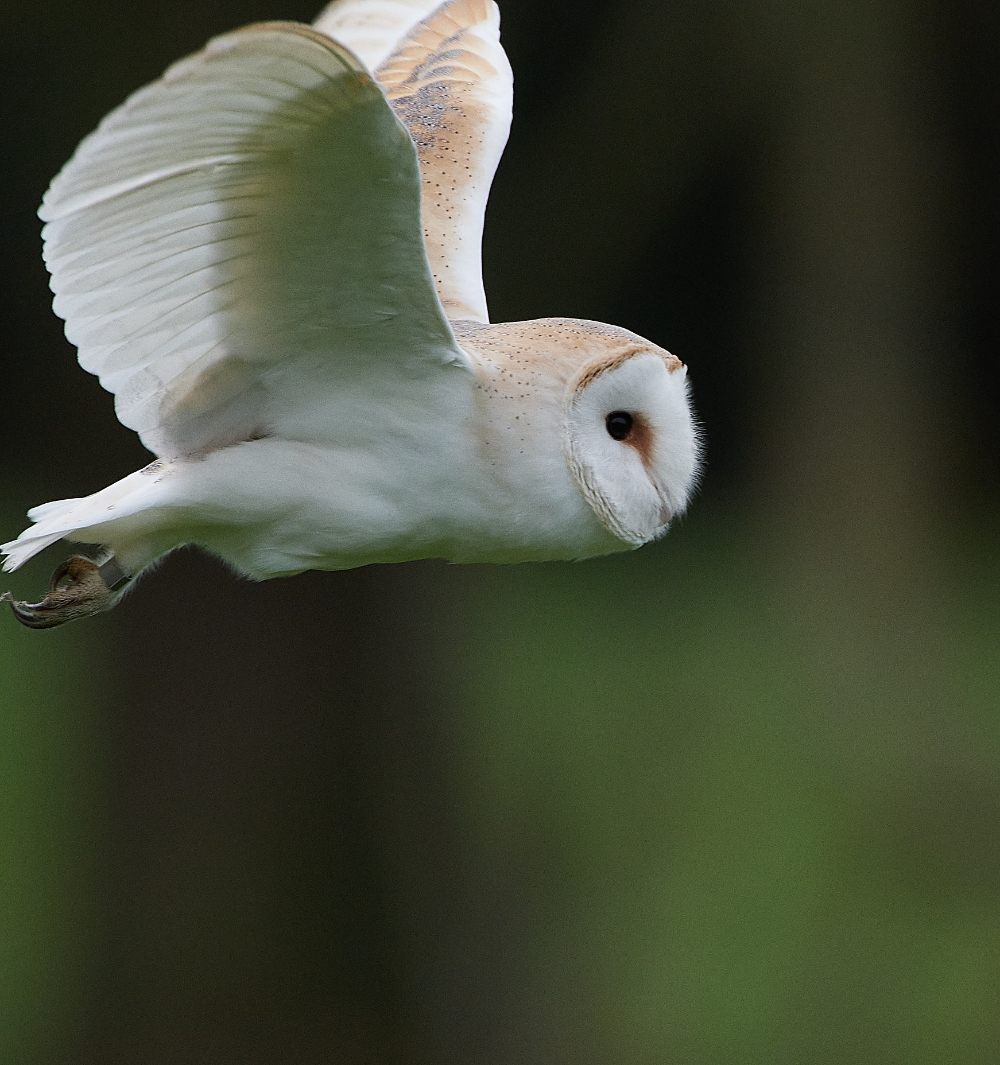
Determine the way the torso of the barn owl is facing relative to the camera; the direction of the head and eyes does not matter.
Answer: to the viewer's right
